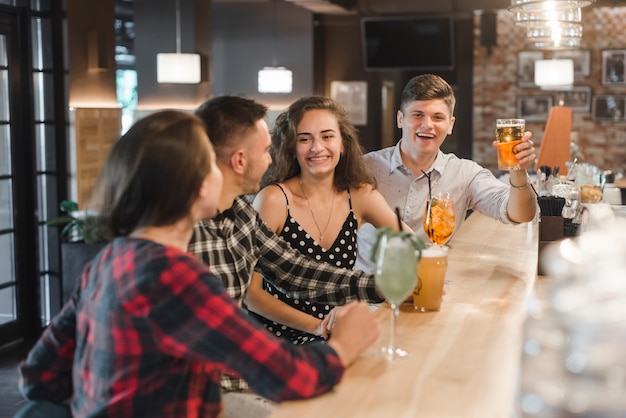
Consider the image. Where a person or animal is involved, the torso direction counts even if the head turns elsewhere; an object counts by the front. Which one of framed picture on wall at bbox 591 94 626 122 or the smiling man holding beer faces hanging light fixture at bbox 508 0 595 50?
the framed picture on wall

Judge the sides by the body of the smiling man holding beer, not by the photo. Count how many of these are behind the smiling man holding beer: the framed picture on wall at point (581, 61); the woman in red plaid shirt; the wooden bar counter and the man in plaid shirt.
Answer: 1

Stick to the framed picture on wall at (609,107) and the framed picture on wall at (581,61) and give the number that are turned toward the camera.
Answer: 2

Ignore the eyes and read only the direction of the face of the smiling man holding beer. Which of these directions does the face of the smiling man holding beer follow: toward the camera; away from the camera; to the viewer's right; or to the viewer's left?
toward the camera

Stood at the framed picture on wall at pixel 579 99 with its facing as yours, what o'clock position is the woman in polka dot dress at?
The woman in polka dot dress is roughly at 12 o'clock from the framed picture on wall.

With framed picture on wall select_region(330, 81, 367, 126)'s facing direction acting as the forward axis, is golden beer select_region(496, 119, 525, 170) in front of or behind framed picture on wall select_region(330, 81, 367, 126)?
in front

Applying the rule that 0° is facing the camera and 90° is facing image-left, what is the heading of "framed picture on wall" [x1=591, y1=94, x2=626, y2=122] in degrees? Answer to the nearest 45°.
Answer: approximately 0°

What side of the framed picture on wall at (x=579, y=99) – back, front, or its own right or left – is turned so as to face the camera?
front

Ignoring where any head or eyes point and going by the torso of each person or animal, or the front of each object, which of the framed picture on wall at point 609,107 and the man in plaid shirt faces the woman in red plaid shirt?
the framed picture on wall

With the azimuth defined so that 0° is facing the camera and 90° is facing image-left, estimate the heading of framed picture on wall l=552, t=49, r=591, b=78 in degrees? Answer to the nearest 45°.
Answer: approximately 0°

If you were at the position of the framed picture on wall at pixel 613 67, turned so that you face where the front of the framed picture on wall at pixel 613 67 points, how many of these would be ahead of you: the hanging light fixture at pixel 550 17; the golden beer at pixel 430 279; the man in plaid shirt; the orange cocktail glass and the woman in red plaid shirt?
5

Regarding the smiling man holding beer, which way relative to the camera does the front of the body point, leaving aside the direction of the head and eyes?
toward the camera

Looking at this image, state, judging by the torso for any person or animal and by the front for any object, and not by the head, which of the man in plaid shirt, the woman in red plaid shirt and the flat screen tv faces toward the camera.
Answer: the flat screen tv

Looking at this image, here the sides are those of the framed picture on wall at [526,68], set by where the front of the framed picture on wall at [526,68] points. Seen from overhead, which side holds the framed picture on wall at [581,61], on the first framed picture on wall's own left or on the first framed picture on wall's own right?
on the first framed picture on wall's own left

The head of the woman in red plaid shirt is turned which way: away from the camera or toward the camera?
away from the camera

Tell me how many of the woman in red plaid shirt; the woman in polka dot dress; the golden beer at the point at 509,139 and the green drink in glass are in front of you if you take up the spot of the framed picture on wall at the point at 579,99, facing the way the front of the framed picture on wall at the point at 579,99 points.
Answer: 4

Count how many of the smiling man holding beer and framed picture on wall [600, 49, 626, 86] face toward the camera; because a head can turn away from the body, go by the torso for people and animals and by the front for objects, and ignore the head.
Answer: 2

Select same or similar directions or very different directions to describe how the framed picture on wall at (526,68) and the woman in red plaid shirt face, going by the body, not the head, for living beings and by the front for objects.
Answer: very different directions

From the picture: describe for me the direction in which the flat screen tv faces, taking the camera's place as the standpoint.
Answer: facing the viewer

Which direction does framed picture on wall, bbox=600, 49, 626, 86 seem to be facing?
toward the camera

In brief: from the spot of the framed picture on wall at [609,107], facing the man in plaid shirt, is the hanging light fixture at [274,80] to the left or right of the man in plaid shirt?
right

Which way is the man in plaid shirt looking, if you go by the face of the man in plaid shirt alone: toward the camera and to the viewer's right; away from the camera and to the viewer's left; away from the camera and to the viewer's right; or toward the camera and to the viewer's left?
away from the camera and to the viewer's right
